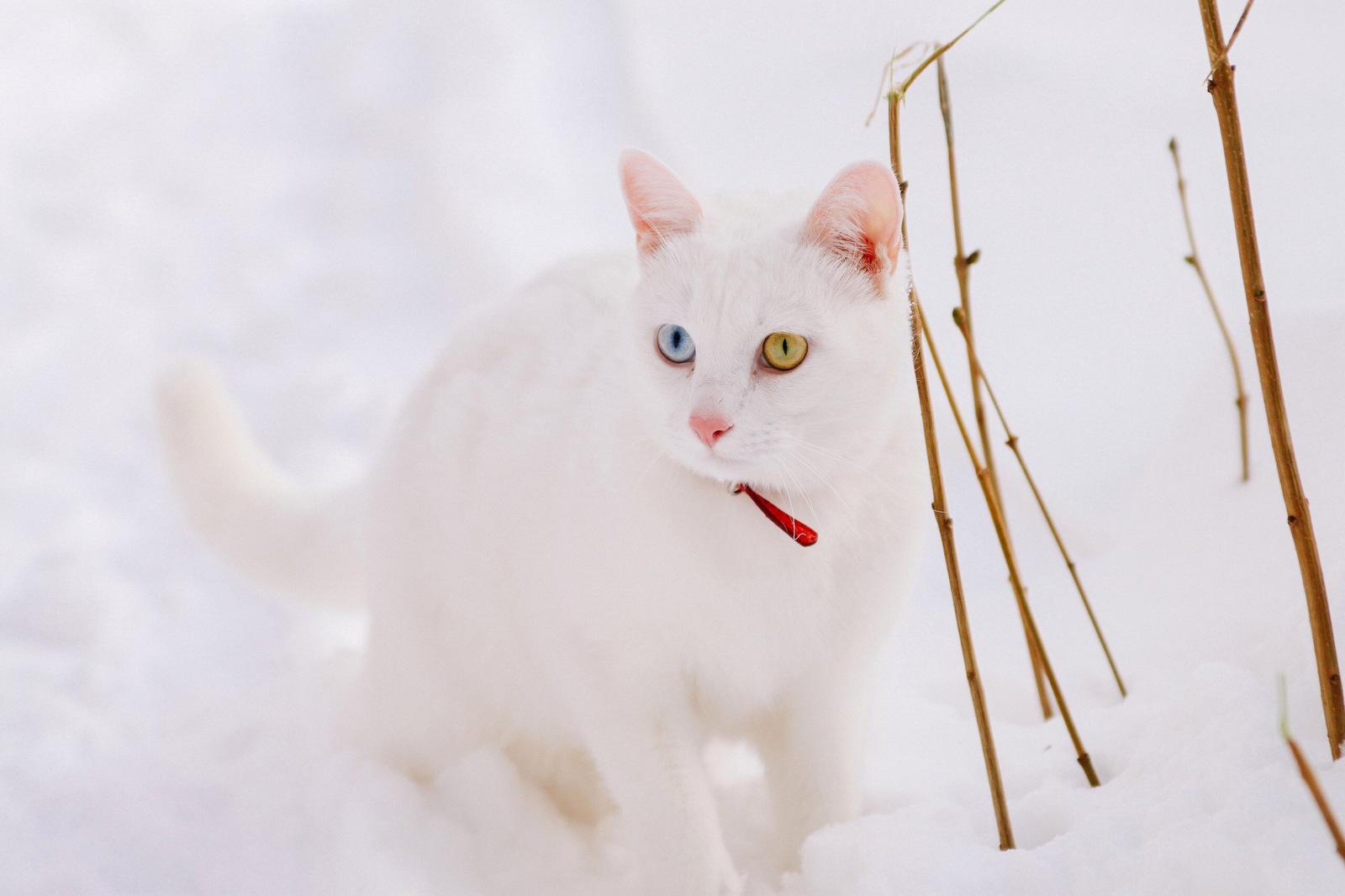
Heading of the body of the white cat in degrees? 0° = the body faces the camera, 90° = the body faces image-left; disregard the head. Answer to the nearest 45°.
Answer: approximately 315°
